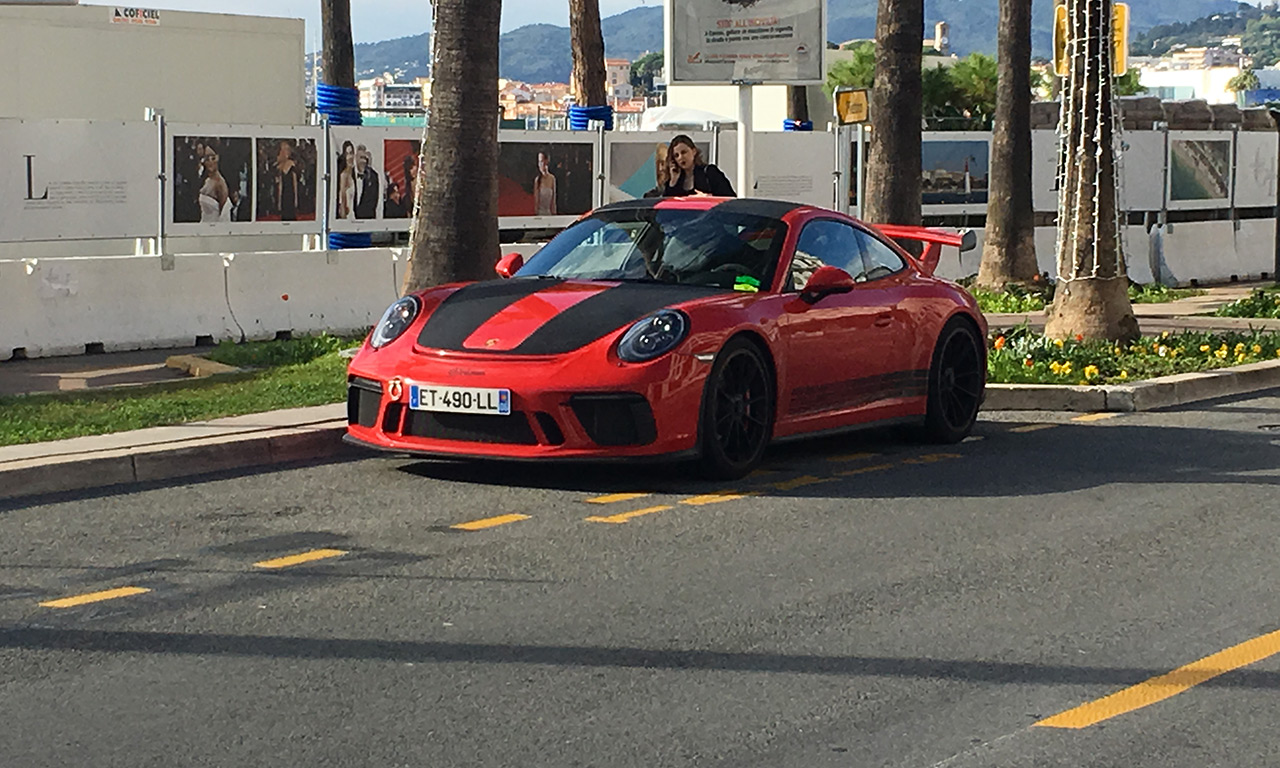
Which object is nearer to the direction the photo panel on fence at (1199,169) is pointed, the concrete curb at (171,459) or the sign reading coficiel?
the concrete curb

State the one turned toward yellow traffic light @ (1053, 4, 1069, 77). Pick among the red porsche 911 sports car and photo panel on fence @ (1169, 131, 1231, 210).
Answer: the photo panel on fence

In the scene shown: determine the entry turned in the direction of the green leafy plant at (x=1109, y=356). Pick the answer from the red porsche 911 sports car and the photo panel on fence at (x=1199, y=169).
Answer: the photo panel on fence

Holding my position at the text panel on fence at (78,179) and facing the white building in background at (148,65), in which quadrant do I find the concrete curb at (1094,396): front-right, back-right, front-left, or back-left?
back-right

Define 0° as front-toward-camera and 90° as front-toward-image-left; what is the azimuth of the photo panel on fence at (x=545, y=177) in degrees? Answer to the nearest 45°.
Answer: approximately 0°
